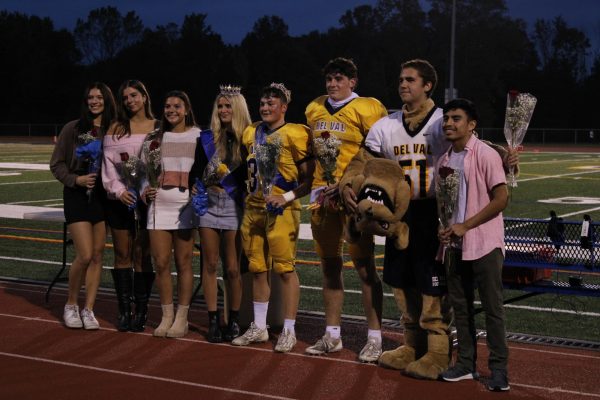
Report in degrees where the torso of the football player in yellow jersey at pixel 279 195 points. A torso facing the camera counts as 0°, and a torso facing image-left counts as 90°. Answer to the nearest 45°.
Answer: approximately 45°

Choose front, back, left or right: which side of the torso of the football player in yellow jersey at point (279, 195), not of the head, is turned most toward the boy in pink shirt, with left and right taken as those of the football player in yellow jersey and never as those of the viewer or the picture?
left

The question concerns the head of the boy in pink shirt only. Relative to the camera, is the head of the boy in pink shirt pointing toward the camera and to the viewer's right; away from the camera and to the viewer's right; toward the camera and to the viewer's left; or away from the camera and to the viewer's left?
toward the camera and to the viewer's left

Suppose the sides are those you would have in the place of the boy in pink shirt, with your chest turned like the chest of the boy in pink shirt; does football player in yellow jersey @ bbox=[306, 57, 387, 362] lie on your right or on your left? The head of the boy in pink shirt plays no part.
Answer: on your right

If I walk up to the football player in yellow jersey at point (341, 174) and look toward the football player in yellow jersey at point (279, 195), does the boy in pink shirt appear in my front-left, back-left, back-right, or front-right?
back-left

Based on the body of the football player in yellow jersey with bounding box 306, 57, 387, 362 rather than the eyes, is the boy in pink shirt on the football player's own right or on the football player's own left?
on the football player's own left

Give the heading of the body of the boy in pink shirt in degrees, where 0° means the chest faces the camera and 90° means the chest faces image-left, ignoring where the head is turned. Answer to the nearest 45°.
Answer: approximately 45°

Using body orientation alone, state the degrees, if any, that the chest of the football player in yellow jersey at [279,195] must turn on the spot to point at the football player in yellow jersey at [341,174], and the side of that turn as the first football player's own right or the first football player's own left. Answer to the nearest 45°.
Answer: approximately 90° to the first football player's own left

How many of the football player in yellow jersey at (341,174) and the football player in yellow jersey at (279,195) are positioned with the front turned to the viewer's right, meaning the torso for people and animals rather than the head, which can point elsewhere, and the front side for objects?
0

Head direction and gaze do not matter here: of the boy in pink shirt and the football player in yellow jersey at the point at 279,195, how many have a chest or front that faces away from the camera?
0
